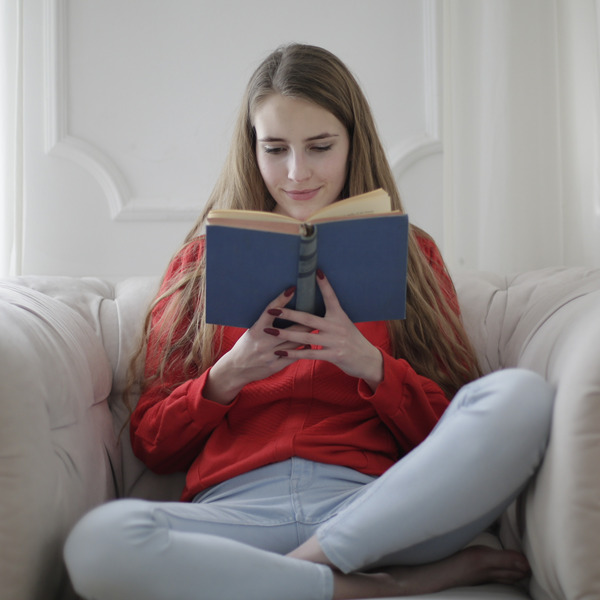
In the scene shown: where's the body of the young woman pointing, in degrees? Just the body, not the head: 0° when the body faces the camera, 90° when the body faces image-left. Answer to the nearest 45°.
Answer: approximately 0°
